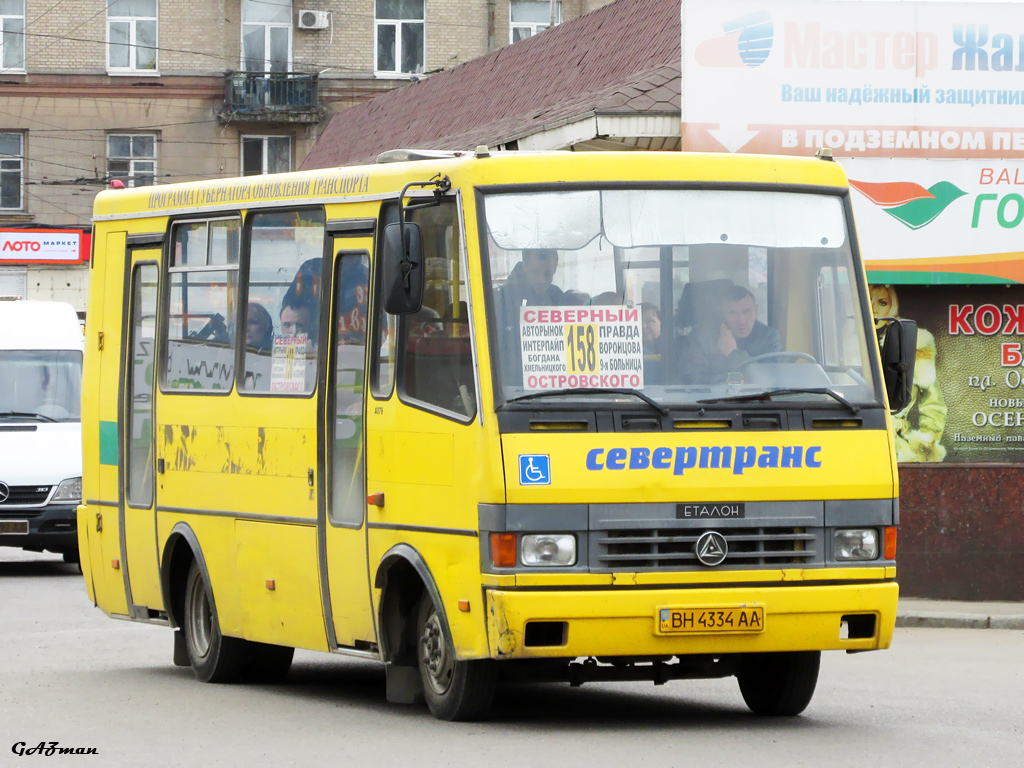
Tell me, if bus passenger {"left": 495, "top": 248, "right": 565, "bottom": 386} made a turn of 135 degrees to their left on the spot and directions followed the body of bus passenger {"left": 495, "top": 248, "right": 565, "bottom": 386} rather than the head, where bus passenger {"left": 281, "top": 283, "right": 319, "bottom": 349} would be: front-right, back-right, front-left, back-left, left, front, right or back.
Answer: front-left

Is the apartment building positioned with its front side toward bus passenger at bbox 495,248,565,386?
yes

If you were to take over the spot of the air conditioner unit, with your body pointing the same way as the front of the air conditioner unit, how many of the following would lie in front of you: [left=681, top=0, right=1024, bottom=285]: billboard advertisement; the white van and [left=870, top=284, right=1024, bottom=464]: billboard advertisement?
3

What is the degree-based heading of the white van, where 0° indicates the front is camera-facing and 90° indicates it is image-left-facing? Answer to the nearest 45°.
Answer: approximately 0°

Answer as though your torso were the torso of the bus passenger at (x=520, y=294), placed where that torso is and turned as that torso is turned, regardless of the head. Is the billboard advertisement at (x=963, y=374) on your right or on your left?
on your left

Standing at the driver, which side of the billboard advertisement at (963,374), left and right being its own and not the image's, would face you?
front

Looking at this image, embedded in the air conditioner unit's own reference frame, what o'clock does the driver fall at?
The driver is roughly at 12 o'clock from the air conditioner unit.

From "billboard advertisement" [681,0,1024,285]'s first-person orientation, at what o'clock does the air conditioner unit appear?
The air conditioner unit is roughly at 5 o'clock from the billboard advertisement.

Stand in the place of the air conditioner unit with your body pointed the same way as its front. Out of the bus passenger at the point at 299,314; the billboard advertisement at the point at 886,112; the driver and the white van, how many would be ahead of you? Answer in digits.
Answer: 4
